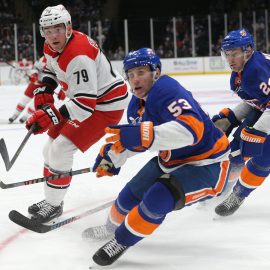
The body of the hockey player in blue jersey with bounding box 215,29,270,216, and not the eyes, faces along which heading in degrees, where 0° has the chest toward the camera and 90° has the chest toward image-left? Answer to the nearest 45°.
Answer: approximately 45°

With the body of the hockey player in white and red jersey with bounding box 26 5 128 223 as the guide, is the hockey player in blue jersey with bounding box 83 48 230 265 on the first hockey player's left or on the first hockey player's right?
on the first hockey player's left
